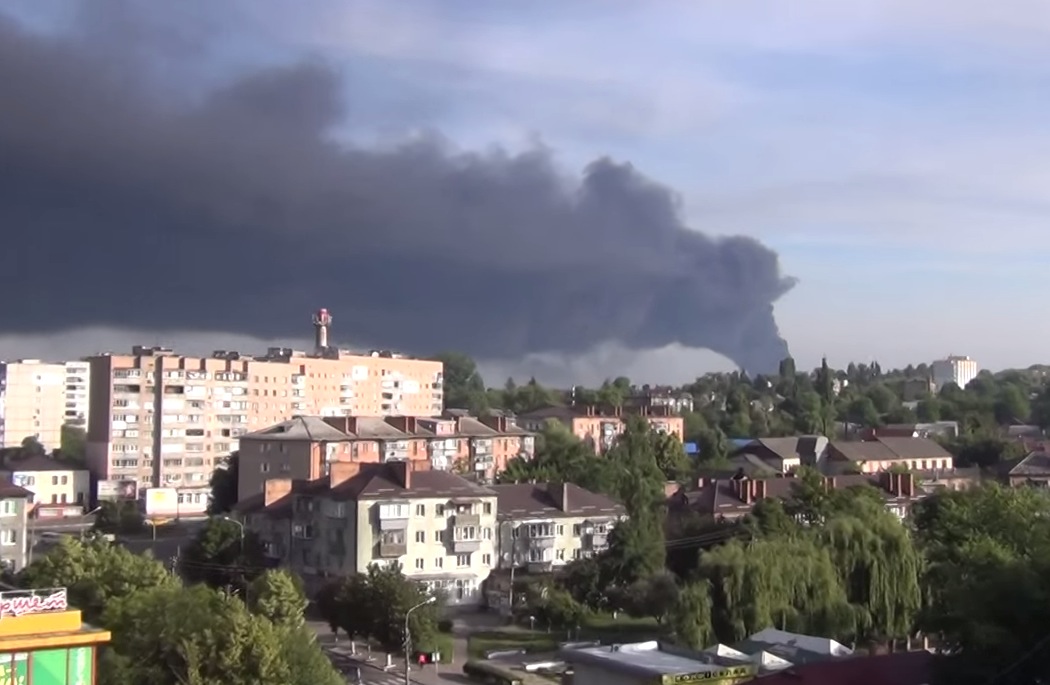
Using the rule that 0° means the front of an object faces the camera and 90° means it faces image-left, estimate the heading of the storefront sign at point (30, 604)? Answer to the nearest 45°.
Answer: approximately 0°

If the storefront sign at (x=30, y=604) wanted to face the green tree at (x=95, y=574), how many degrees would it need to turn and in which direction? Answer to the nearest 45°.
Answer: approximately 180°

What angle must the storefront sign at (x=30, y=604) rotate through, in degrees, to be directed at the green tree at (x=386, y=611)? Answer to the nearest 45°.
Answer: approximately 135° to its left

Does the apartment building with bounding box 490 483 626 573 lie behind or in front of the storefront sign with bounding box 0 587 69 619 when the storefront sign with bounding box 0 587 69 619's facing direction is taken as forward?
behind

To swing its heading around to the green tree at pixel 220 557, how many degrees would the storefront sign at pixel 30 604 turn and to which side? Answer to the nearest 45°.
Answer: approximately 180°

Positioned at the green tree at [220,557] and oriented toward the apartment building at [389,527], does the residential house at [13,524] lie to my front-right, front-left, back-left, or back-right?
back-left

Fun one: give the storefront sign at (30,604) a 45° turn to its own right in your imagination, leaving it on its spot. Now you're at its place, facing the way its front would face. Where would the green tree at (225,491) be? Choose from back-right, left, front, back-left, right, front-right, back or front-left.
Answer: back-right

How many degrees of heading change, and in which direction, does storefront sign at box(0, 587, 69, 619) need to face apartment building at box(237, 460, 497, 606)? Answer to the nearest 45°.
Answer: approximately 135° to its left

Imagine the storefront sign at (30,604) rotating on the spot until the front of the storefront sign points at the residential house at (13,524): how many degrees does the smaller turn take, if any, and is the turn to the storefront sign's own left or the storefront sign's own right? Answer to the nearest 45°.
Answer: approximately 180°

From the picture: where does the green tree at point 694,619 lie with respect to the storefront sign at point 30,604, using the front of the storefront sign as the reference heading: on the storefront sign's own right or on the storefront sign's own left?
on the storefront sign's own left

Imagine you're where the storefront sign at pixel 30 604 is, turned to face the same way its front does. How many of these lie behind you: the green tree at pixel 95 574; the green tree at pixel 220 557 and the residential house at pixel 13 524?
3
